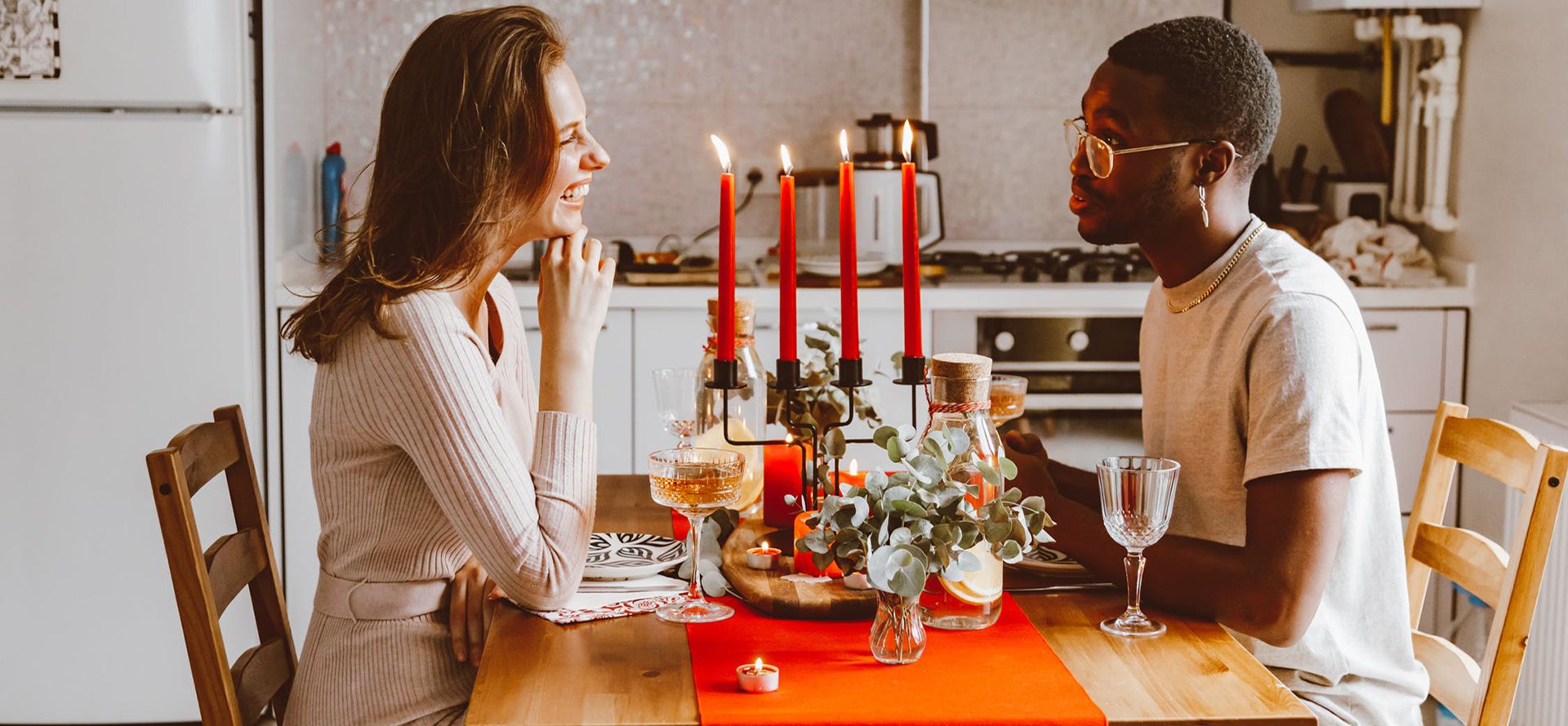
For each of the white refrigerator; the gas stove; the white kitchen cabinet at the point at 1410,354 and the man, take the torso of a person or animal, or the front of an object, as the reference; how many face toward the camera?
3

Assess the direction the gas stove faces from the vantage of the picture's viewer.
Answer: facing the viewer

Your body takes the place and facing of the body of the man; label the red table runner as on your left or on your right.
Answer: on your left

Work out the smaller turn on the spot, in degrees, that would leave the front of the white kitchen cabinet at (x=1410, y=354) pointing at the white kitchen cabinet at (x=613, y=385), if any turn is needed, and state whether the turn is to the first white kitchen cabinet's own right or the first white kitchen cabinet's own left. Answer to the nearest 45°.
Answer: approximately 45° to the first white kitchen cabinet's own right

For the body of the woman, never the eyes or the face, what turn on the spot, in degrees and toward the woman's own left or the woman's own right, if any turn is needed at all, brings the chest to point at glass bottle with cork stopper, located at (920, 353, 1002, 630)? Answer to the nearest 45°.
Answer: approximately 45° to the woman's own right

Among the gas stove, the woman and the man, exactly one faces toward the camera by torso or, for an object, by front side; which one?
the gas stove

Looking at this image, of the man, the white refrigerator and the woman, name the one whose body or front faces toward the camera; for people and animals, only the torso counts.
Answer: the white refrigerator

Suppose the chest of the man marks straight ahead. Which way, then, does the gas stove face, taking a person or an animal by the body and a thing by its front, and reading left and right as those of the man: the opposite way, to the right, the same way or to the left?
to the left

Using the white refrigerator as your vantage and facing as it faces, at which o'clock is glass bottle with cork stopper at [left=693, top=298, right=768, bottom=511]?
The glass bottle with cork stopper is roughly at 11 o'clock from the white refrigerator.

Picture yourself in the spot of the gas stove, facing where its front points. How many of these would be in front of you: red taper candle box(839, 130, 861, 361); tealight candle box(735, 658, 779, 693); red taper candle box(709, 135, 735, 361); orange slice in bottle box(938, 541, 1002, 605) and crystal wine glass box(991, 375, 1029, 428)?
5

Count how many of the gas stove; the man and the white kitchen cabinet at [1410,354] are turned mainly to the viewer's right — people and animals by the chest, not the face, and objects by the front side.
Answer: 0

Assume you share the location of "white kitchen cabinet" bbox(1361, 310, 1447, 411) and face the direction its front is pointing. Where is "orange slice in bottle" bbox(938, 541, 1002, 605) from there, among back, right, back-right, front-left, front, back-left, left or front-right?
front

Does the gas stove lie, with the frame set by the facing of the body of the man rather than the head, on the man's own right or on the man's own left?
on the man's own right

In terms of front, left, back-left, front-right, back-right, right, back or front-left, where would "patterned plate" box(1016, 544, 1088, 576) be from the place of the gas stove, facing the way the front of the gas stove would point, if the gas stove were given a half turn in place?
back

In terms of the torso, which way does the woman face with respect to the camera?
to the viewer's right

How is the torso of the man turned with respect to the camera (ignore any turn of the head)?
to the viewer's left

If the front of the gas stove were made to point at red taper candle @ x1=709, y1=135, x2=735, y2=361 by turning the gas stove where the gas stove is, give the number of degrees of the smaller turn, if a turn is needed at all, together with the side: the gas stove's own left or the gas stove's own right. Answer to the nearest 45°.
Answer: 0° — it already faces it

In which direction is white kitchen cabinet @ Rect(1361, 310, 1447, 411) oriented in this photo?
toward the camera
